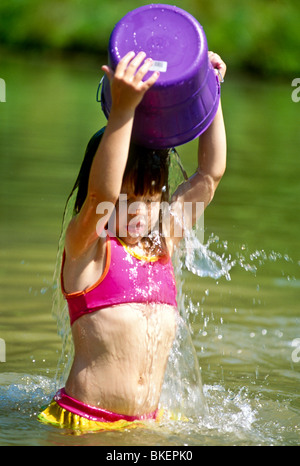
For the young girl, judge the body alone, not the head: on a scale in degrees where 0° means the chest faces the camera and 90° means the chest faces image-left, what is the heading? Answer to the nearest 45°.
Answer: approximately 315°
